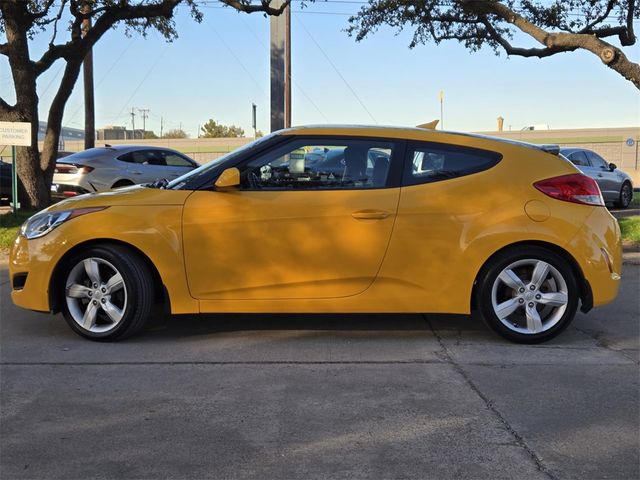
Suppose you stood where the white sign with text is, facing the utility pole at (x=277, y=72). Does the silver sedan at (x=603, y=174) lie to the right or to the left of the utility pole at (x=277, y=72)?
right

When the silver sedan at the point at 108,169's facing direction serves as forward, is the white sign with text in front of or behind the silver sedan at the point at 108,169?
behind

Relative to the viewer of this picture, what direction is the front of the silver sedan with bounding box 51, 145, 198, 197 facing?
facing away from the viewer and to the right of the viewer

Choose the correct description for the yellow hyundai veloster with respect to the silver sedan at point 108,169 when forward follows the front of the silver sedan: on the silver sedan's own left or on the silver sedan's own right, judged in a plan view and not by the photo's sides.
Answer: on the silver sedan's own right

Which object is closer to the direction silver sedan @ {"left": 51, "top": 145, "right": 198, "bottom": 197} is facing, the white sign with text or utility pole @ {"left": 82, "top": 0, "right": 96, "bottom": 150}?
the utility pole

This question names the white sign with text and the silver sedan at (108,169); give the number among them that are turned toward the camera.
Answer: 1

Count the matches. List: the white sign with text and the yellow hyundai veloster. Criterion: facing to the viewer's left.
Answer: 1

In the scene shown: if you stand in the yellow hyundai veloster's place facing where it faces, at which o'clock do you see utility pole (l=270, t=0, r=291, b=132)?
The utility pole is roughly at 3 o'clock from the yellow hyundai veloster.

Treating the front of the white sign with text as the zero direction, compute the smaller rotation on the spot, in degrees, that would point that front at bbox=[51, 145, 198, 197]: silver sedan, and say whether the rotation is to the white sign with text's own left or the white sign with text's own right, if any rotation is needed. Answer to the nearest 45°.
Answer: approximately 135° to the white sign with text's own left

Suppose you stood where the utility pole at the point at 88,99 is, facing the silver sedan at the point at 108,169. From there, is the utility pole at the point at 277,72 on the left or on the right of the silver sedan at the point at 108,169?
left

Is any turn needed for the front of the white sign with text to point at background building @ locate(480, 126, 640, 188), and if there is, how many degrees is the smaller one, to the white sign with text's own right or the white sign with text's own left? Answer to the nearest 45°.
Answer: approximately 135° to the white sign with text's own left

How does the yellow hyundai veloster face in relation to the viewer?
to the viewer's left
